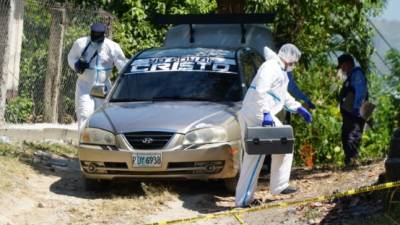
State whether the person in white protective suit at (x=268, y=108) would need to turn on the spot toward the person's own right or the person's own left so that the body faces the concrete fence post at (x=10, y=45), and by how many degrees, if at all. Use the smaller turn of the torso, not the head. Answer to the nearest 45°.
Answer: approximately 135° to the person's own left

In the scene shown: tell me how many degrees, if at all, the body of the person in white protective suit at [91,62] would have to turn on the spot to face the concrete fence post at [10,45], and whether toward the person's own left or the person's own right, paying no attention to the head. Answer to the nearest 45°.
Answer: approximately 135° to the person's own right

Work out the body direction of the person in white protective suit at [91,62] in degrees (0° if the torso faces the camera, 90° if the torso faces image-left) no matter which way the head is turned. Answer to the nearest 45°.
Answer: approximately 0°

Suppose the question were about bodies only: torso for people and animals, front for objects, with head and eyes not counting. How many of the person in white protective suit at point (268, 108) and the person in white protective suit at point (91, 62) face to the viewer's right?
1

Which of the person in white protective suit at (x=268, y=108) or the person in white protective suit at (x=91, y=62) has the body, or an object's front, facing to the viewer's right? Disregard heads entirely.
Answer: the person in white protective suit at (x=268, y=108)

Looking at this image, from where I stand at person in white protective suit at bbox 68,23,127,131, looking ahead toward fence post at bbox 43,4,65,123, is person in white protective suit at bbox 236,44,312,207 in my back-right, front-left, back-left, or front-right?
back-right

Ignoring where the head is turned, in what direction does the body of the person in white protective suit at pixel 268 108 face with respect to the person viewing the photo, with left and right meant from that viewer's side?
facing to the right of the viewer

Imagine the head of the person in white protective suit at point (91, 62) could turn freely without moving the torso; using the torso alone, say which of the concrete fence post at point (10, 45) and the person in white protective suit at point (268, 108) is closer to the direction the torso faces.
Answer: the person in white protective suit

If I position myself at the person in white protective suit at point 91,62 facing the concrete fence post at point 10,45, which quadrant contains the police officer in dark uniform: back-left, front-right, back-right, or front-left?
back-right
